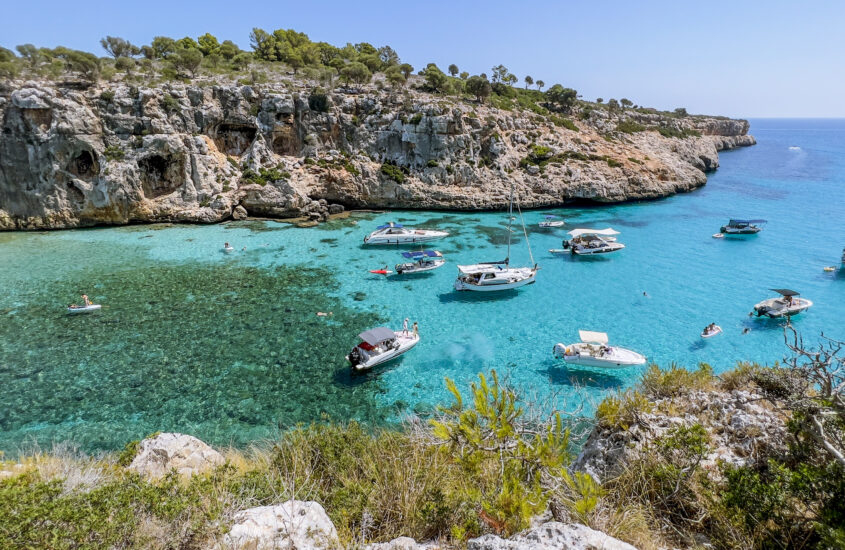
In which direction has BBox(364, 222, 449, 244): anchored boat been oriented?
to the viewer's right

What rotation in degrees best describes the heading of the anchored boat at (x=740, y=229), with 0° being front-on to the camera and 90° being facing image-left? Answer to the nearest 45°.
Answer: approximately 270°

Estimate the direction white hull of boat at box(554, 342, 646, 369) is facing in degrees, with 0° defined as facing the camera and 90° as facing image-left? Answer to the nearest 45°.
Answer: approximately 270°

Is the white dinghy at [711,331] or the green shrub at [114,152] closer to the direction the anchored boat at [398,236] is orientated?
the white dinghy

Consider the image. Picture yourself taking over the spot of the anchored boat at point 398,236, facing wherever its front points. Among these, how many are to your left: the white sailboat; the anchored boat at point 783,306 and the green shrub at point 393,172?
1

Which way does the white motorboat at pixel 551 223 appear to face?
to the viewer's right
